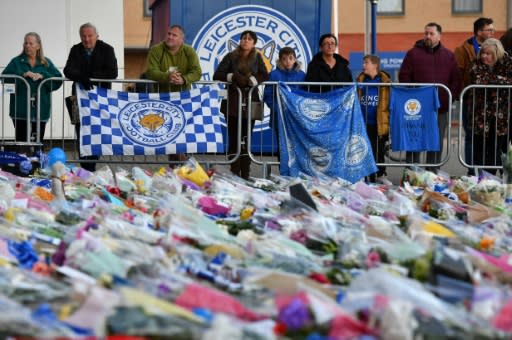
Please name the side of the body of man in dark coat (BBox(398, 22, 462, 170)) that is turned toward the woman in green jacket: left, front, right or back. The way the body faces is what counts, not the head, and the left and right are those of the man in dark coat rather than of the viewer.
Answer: right

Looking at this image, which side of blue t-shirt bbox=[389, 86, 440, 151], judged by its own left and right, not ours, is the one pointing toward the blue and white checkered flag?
right

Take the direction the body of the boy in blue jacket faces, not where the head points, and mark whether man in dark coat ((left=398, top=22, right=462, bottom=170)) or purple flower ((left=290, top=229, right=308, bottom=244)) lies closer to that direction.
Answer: the purple flower

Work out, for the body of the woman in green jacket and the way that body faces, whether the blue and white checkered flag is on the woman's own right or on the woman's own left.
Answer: on the woman's own left

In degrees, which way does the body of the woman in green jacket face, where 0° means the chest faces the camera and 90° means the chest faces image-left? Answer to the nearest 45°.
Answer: approximately 0°

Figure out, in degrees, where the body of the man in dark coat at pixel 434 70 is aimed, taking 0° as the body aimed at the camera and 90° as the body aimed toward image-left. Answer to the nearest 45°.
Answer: approximately 0°

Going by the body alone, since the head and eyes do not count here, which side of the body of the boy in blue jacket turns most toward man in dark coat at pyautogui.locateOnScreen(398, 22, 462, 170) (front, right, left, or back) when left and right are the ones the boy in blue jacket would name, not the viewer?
left

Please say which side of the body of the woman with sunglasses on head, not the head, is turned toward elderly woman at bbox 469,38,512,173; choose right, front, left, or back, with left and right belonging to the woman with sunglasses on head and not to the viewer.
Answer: left

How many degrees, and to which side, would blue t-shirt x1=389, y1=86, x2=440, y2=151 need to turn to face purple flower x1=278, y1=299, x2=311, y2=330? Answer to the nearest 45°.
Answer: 0° — it already faces it

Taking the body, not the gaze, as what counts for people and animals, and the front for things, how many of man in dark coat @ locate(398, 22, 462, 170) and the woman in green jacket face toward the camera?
2
